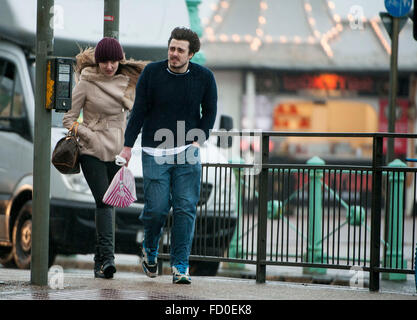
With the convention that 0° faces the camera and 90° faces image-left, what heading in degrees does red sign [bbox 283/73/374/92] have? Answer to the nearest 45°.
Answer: approximately 0°

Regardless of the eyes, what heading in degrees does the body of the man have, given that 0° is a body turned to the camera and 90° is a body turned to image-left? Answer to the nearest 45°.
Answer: approximately 0°

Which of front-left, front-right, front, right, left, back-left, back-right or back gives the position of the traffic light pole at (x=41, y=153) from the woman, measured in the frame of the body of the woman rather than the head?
front-right

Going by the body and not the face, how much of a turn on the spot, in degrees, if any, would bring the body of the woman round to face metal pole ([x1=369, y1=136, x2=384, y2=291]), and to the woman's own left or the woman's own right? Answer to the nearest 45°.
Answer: approximately 90° to the woman's own left

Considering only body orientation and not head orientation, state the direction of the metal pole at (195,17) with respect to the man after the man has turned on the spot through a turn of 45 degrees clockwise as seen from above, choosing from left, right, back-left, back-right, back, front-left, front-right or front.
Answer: back-right

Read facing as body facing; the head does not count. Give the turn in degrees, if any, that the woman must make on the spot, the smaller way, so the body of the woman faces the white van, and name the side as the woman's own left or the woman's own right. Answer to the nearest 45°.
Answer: approximately 180°

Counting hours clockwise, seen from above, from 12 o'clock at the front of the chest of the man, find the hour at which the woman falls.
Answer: The woman is roughly at 4 o'clock from the man.
